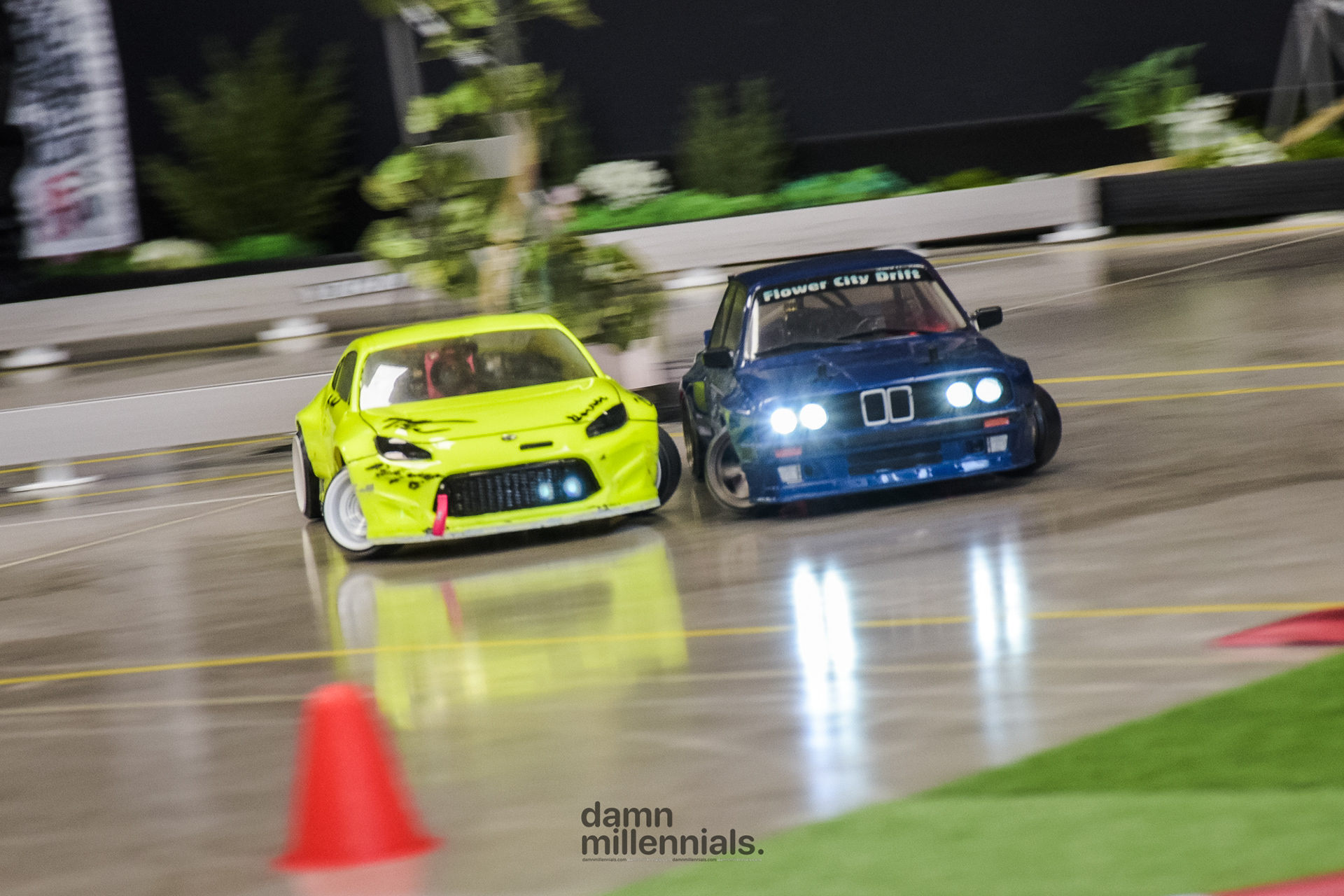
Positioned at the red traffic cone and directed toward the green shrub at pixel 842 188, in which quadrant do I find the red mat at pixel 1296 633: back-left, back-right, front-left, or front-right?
front-right

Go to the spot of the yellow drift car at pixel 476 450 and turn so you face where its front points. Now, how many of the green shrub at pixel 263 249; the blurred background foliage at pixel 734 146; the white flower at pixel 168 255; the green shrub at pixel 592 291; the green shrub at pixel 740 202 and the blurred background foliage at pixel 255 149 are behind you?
6

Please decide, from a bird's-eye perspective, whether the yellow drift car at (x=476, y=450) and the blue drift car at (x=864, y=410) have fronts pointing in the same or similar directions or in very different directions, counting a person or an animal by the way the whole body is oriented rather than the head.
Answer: same or similar directions

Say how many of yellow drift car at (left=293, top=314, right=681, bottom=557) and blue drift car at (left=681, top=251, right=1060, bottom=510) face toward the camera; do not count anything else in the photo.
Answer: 2

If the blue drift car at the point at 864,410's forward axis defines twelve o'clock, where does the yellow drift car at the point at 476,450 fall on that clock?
The yellow drift car is roughly at 3 o'clock from the blue drift car.

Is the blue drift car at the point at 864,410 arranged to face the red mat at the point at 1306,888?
yes

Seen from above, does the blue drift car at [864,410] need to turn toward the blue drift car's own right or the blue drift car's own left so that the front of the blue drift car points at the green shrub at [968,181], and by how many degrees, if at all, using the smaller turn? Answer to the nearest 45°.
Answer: approximately 180°

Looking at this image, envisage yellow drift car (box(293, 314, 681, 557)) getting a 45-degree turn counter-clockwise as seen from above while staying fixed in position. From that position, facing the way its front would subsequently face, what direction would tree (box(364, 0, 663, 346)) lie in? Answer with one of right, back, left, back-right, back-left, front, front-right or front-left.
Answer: back-left

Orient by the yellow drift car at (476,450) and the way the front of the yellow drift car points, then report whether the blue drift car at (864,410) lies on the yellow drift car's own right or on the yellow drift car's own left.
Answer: on the yellow drift car's own left

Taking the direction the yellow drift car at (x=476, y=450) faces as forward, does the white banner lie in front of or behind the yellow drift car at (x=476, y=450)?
behind

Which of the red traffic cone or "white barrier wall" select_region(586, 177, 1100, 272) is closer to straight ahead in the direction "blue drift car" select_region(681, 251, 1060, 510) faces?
the red traffic cone

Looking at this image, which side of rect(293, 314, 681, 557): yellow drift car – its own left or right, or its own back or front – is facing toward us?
front

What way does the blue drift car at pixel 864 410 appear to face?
toward the camera
